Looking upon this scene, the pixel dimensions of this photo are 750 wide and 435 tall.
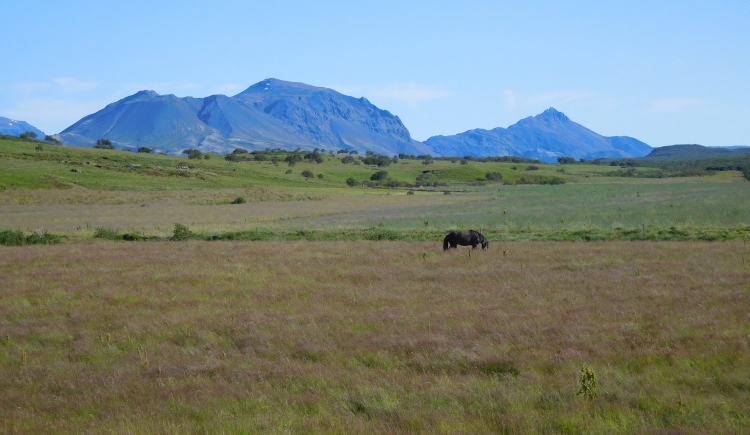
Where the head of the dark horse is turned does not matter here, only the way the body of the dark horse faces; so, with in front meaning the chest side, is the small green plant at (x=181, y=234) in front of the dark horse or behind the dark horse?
behind

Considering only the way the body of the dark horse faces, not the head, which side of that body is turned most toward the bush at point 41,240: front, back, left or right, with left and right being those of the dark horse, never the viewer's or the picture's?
back

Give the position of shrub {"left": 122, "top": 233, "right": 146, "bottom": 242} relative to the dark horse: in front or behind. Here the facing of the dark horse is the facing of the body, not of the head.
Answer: behind

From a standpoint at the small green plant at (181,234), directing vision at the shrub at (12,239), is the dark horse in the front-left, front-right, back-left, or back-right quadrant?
back-left

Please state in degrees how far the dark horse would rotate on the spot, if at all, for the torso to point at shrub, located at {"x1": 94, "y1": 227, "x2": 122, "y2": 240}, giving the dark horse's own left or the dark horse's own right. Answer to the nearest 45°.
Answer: approximately 180°

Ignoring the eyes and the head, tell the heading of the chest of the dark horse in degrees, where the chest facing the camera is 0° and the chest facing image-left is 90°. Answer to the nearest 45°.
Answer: approximately 270°

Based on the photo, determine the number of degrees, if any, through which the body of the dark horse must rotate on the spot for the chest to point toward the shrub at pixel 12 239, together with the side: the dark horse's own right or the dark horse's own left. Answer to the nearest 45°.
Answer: approximately 180°

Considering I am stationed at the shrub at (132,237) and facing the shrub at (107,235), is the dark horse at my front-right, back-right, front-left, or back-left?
back-left

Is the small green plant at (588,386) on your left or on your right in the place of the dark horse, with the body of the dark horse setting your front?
on your right

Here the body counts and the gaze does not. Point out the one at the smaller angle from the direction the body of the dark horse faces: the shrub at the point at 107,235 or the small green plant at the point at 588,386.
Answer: the small green plant
